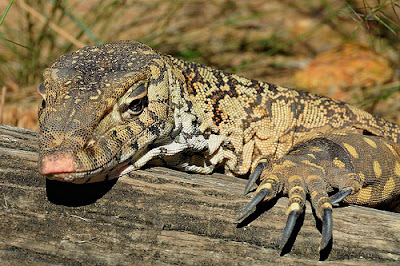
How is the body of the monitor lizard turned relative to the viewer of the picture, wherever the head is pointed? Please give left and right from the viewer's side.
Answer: facing the viewer and to the left of the viewer
